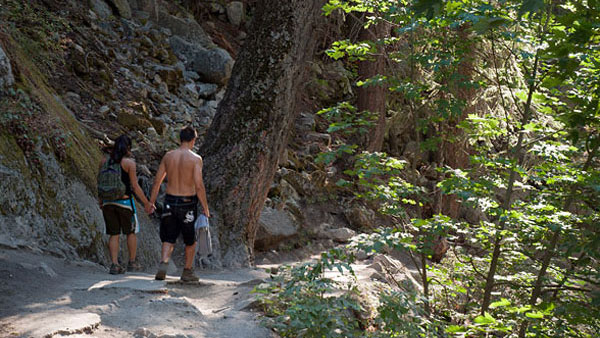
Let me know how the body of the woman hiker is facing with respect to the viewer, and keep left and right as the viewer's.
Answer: facing away from the viewer and to the right of the viewer

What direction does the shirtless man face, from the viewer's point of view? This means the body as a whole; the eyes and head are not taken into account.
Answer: away from the camera

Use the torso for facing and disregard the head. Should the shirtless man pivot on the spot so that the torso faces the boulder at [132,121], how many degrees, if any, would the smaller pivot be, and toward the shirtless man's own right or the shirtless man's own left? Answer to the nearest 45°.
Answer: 0° — they already face it

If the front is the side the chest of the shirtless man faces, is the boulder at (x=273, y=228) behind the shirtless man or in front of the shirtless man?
in front

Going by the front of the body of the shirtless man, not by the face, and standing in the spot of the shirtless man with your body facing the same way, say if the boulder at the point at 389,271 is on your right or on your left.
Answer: on your right

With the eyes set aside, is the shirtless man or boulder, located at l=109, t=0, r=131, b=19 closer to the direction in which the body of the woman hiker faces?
the boulder

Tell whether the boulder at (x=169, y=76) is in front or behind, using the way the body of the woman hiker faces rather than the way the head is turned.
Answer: in front

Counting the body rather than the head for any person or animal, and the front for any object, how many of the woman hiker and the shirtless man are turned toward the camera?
0

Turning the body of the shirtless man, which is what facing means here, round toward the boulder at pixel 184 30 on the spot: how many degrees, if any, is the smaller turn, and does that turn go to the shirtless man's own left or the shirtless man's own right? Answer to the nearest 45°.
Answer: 0° — they already face it

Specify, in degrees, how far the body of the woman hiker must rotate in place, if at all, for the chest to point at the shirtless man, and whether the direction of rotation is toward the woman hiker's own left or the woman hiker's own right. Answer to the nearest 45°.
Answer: approximately 90° to the woman hiker's own right
